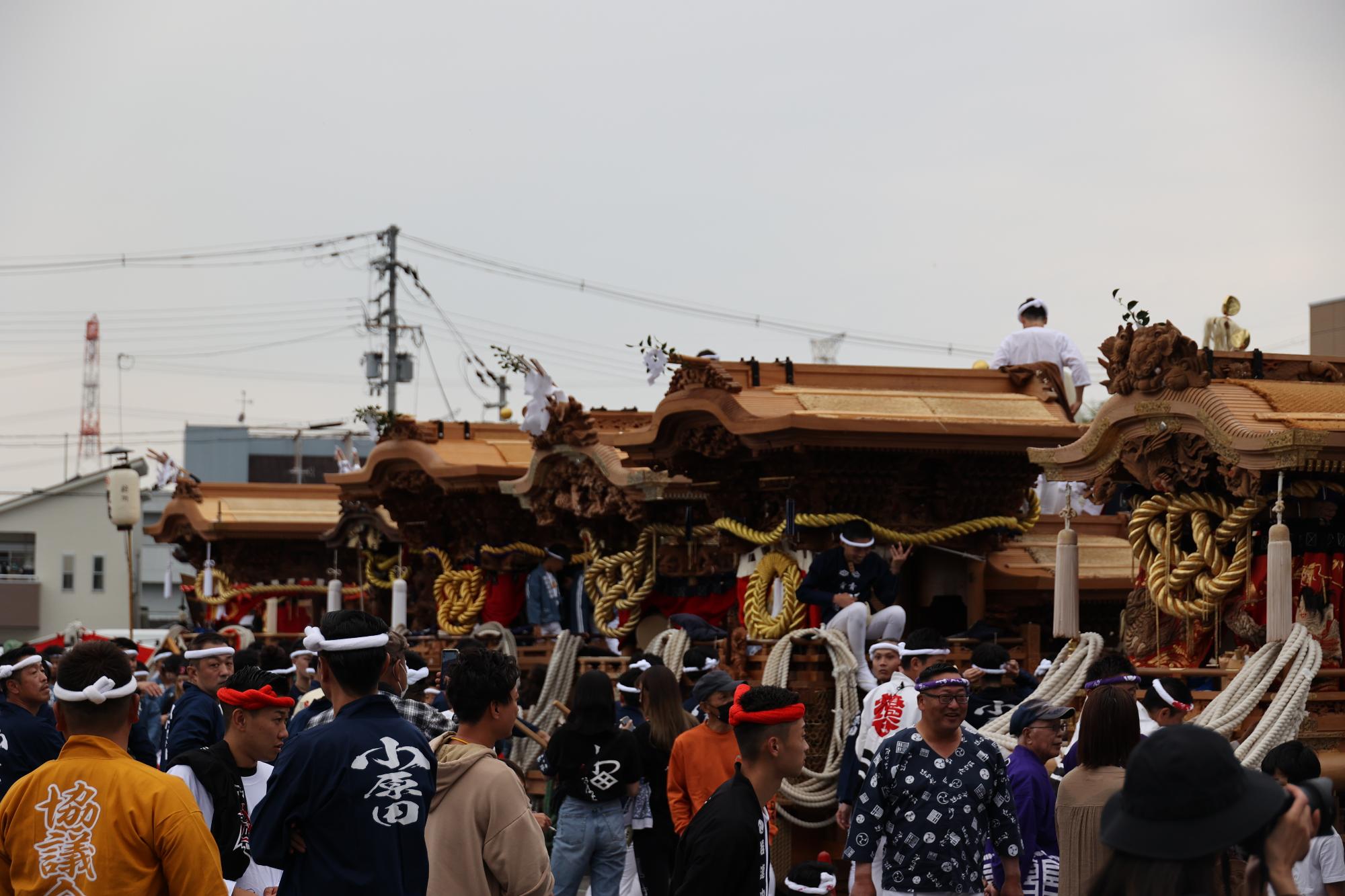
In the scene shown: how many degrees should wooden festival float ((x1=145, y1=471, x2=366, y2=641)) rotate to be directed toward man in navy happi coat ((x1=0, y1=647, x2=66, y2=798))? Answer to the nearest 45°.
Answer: approximately 45° to its left

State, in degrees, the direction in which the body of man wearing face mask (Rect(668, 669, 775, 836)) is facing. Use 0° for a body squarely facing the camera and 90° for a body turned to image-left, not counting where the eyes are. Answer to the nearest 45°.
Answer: approximately 315°

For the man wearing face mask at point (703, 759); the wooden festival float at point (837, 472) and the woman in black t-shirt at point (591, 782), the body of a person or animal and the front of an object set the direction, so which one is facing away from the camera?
the woman in black t-shirt

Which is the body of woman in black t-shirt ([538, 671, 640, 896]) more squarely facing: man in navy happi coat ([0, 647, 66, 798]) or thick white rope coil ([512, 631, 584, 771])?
the thick white rope coil

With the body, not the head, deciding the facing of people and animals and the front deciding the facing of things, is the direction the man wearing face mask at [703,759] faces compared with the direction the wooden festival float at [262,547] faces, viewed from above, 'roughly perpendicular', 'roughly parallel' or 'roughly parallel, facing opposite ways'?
roughly perpendicular

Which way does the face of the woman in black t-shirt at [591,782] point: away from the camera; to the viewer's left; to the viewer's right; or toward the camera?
away from the camera

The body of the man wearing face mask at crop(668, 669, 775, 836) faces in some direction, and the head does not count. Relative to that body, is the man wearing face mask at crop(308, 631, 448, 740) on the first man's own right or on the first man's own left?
on the first man's own right

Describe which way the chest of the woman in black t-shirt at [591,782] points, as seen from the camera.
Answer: away from the camera

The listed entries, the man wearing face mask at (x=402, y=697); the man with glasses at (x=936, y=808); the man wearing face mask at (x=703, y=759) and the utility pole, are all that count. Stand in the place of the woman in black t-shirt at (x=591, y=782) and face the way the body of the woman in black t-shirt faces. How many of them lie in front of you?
1

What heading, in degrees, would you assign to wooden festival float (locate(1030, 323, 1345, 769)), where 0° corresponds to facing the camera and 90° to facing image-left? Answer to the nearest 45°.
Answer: approximately 45°

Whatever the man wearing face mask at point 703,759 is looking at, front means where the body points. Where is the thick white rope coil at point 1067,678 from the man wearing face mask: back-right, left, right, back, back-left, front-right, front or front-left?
left

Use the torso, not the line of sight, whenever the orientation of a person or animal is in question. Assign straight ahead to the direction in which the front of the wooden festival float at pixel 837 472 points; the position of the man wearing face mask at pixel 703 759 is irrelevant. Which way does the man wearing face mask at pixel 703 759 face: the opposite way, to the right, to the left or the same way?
to the left

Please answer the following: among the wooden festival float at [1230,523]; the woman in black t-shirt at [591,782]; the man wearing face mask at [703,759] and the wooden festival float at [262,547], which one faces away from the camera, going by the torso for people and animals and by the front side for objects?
the woman in black t-shirt
